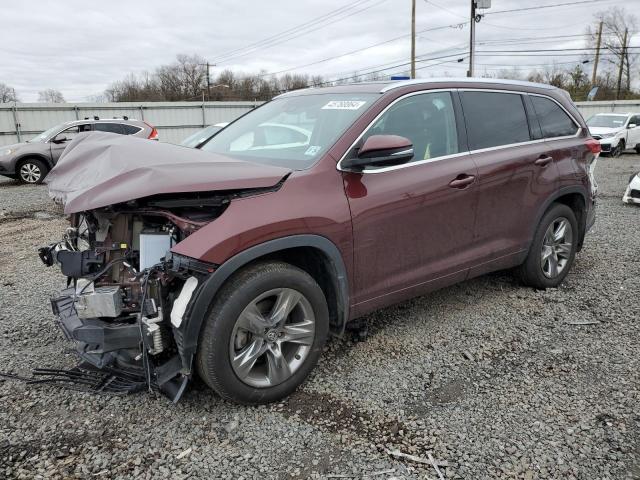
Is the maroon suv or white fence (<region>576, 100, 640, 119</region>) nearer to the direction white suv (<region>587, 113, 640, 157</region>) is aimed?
the maroon suv

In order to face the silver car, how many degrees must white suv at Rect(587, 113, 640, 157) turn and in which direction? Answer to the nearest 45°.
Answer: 0° — it already faces it

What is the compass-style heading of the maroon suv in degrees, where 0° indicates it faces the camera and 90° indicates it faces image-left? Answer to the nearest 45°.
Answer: approximately 45°

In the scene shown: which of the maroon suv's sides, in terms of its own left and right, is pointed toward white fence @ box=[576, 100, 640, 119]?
back

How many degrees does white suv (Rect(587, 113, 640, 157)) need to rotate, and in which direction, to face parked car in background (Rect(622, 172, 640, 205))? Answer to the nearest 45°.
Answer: approximately 45° to its left

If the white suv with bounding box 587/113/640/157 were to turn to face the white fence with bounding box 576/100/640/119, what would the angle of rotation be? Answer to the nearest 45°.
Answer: approximately 135° to its right

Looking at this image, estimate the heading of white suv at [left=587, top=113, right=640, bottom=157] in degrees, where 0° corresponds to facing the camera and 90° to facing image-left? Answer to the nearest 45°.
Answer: approximately 45°

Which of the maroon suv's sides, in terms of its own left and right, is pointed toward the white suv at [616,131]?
back
